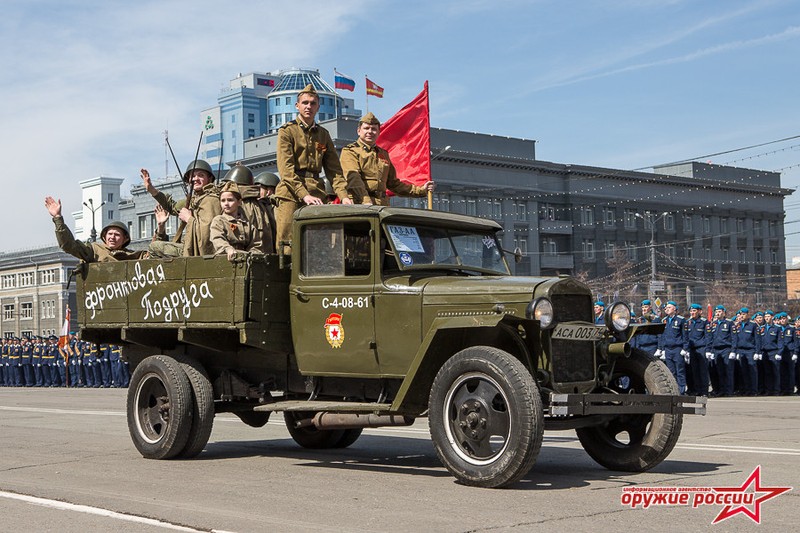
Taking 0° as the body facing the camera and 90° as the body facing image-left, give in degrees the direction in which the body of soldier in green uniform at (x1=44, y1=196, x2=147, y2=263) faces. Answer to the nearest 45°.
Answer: approximately 0°

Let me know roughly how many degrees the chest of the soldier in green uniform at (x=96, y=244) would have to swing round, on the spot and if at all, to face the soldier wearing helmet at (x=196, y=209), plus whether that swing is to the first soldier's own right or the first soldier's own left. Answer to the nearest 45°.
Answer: approximately 45° to the first soldier's own left

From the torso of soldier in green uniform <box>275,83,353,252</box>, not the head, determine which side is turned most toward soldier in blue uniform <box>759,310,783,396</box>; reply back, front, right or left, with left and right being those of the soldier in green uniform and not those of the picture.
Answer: left

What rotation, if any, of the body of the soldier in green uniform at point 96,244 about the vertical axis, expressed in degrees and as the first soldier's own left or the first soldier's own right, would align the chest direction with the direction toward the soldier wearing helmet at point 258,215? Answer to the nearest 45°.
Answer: approximately 45° to the first soldier's own left

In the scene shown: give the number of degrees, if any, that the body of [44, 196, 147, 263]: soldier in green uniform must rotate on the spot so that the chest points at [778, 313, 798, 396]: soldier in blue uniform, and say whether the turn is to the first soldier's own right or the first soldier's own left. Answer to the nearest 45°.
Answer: approximately 135° to the first soldier's own left

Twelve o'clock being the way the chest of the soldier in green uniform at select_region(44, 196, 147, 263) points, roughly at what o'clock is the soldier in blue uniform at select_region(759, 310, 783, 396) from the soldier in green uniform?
The soldier in blue uniform is roughly at 8 o'clock from the soldier in green uniform.

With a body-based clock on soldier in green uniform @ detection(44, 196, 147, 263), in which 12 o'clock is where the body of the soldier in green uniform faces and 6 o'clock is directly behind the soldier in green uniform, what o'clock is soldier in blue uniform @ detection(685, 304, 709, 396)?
The soldier in blue uniform is roughly at 8 o'clock from the soldier in green uniform.

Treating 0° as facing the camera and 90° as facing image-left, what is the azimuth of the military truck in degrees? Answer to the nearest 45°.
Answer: approximately 315°
